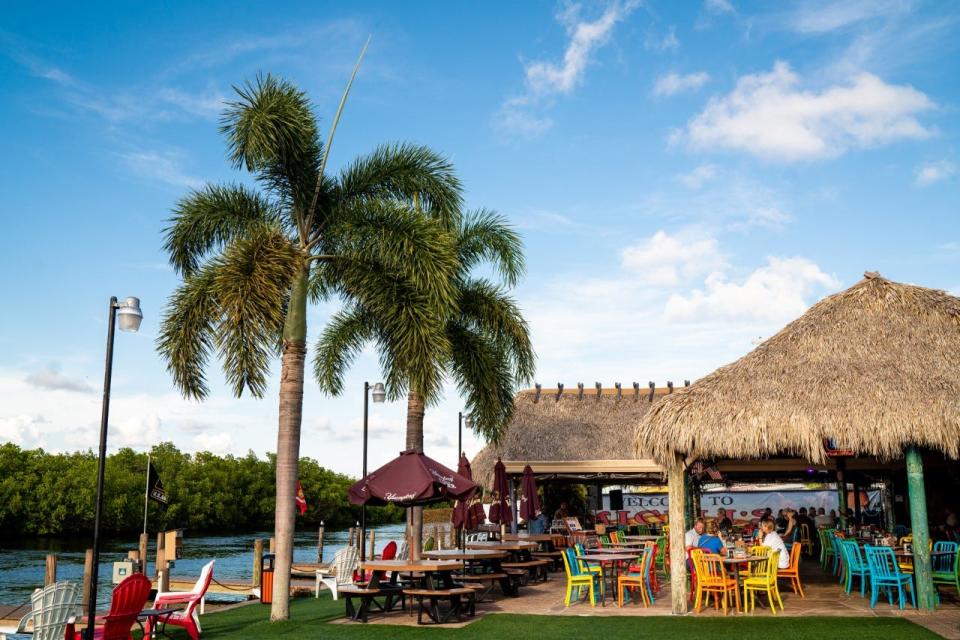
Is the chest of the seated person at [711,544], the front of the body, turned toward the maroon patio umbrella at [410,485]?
no

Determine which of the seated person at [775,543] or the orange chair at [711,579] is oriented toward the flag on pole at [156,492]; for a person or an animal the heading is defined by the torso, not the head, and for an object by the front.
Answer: the seated person

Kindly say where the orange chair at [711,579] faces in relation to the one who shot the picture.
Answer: facing away from the viewer and to the right of the viewer

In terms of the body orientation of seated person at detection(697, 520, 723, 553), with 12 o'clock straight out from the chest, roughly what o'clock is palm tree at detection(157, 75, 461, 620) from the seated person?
The palm tree is roughly at 7 o'clock from the seated person.

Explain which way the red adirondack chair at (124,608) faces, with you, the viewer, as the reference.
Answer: facing away from the viewer and to the left of the viewer

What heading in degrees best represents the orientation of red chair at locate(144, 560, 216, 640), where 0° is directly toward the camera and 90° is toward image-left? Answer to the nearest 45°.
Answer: approximately 90°

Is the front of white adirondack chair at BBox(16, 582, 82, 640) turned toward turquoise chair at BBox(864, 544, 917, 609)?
no

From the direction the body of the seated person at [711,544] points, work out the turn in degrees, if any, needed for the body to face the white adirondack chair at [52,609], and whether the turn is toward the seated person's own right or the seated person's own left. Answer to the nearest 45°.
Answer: approximately 180°

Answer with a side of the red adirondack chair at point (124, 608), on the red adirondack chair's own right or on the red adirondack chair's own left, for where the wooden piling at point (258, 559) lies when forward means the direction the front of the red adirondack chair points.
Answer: on the red adirondack chair's own right

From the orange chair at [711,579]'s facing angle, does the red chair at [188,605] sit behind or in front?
behind

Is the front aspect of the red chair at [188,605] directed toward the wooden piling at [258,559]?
no

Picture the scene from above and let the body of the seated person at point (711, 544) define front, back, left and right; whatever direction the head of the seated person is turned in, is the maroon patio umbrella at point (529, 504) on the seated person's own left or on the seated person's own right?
on the seated person's own left
